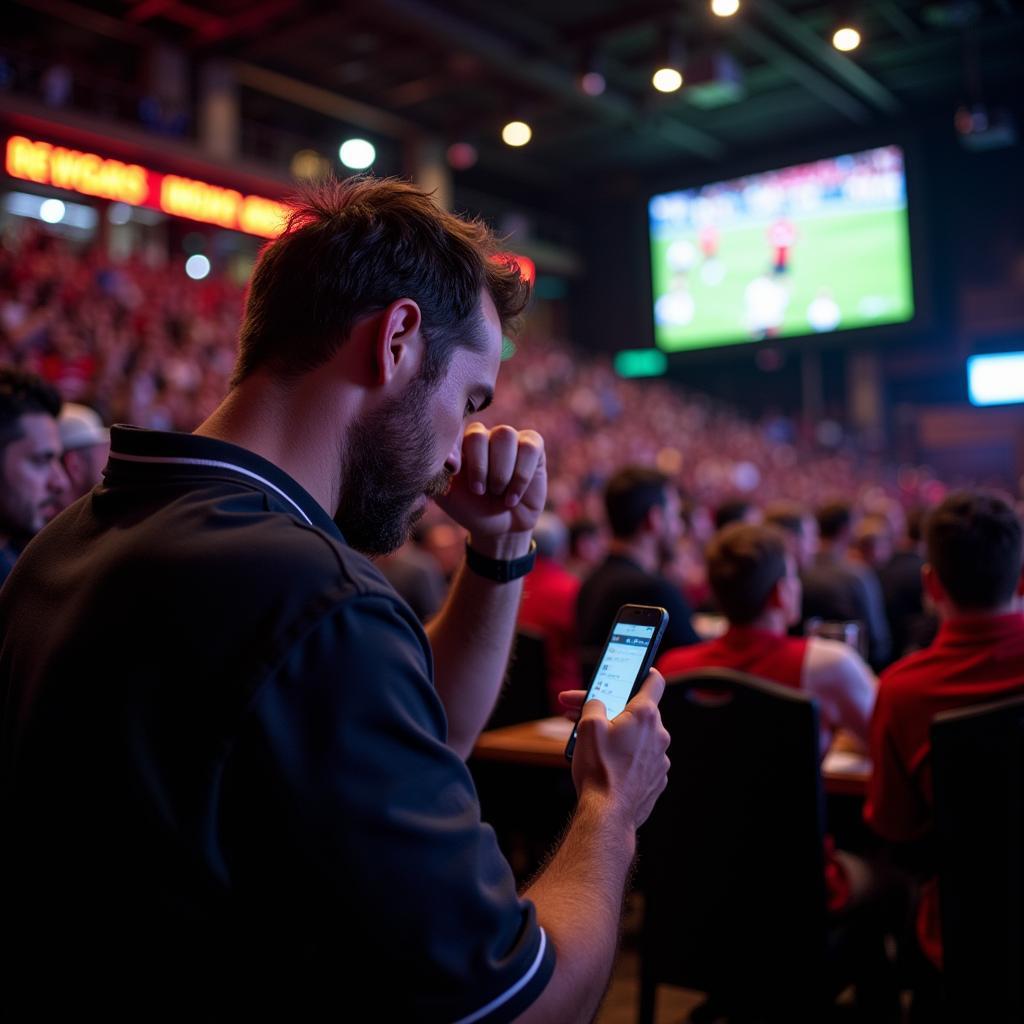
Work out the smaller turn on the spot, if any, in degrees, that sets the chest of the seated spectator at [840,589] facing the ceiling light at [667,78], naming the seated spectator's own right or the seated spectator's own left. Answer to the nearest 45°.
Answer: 0° — they already face it

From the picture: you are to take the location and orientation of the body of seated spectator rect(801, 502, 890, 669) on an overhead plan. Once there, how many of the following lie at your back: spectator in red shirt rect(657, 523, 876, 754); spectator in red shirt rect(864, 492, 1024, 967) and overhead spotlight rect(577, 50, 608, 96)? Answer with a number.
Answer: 2

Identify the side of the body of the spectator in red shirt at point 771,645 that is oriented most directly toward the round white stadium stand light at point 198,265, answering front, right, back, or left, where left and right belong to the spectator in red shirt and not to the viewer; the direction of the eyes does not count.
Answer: left

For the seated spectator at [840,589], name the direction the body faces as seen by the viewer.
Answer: away from the camera

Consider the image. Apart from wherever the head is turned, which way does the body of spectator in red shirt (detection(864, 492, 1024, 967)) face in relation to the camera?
away from the camera

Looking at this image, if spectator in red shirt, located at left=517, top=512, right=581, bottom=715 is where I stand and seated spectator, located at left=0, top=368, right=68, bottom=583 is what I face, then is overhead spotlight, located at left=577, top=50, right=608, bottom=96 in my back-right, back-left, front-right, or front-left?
back-right

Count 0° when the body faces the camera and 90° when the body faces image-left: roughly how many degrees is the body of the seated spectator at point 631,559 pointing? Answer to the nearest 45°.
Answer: approximately 225°

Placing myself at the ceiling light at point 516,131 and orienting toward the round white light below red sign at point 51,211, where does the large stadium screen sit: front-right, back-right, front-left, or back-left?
back-right

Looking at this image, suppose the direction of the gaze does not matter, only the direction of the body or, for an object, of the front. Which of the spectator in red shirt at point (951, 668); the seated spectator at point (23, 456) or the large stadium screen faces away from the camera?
the spectator in red shirt

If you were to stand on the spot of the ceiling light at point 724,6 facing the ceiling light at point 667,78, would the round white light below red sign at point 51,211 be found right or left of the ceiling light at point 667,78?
left

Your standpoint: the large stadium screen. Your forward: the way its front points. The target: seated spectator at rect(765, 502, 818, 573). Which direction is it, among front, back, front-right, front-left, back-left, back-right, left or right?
front-left

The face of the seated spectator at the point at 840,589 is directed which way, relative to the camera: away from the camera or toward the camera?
away from the camera

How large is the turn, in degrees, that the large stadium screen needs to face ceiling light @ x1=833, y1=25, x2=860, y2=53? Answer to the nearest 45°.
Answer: approximately 45° to its left

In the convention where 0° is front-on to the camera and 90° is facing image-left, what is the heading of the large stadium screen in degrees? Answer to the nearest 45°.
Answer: approximately 45°
